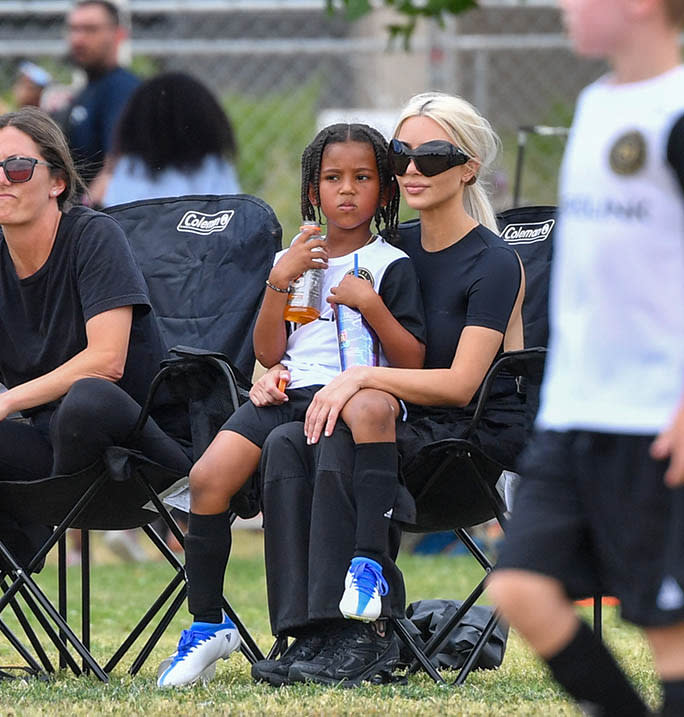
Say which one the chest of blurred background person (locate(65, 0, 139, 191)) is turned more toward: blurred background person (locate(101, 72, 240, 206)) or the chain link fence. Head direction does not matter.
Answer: the blurred background person

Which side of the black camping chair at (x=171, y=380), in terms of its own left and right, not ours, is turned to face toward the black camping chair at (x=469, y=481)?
left

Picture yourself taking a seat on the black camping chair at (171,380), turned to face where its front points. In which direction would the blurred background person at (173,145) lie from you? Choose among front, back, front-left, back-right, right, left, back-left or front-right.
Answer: back-right

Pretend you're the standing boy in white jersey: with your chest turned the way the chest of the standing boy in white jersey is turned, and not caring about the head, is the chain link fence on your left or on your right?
on your right

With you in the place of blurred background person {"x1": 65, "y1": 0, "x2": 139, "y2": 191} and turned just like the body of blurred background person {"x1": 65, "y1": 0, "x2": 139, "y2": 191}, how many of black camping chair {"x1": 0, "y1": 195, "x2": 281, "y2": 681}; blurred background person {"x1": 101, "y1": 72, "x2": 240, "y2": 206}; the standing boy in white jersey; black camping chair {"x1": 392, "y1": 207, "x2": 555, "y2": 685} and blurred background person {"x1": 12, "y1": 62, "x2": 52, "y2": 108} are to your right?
1

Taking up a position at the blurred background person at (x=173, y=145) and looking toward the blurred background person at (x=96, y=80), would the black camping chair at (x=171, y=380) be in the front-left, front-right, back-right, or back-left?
back-left

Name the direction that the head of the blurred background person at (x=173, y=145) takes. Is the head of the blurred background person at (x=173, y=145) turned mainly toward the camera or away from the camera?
away from the camera

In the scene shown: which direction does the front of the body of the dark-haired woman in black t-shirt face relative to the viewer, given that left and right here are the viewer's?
facing the viewer and to the left of the viewer

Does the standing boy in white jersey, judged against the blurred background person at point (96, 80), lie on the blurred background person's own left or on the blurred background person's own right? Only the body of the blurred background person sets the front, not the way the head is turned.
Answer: on the blurred background person's own left

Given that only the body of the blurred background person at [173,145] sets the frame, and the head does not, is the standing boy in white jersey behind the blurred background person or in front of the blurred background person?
behind

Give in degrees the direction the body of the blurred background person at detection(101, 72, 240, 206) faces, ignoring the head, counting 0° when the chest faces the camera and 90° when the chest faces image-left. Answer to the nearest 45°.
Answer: approximately 180°

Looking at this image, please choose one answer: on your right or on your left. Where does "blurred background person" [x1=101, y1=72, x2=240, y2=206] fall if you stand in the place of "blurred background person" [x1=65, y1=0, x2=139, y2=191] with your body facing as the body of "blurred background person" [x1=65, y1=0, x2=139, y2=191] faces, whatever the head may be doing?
on your left

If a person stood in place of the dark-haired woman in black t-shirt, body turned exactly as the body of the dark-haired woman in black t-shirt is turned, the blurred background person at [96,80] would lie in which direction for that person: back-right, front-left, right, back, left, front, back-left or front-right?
back-right

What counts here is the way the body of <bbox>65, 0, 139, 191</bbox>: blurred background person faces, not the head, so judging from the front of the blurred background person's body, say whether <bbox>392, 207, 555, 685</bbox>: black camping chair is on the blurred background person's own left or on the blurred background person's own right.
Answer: on the blurred background person's own left
